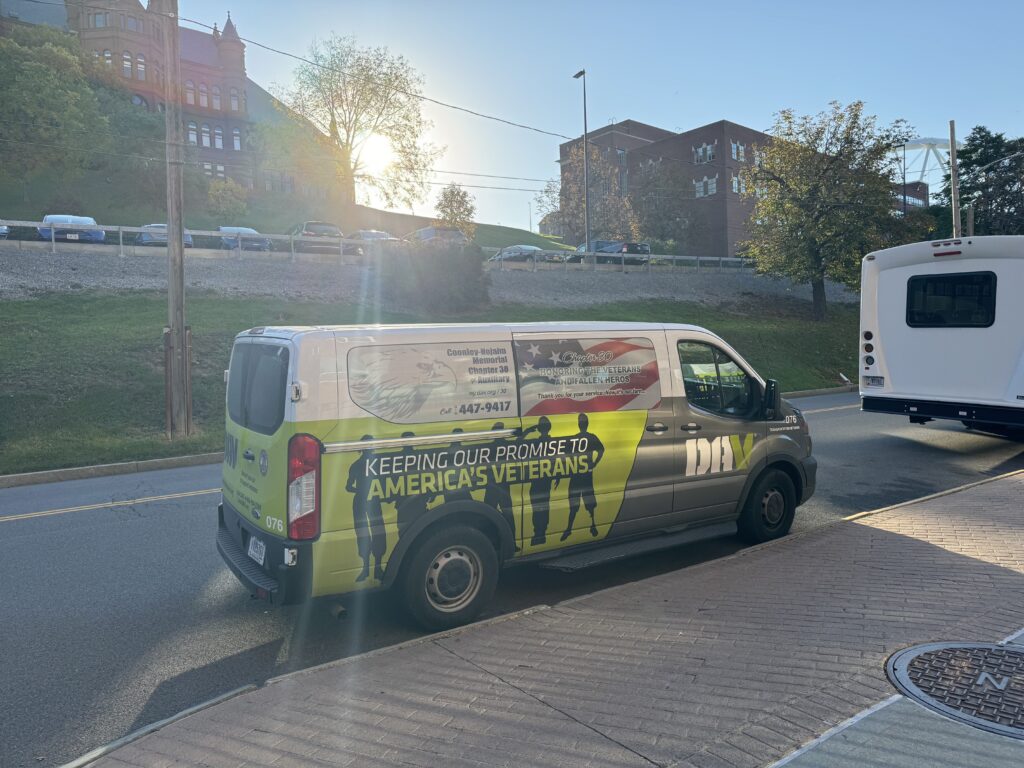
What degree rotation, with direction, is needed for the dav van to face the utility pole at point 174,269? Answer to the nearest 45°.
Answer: approximately 90° to its left

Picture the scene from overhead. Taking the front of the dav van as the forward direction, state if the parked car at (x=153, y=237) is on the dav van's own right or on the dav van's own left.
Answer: on the dav van's own left

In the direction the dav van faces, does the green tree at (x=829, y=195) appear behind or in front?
in front

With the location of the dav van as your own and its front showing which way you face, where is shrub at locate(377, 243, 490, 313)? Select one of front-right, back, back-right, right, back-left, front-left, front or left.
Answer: front-left

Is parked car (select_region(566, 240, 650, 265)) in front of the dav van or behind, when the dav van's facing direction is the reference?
in front

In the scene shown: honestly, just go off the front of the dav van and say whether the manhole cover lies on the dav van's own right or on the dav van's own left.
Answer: on the dav van's own right

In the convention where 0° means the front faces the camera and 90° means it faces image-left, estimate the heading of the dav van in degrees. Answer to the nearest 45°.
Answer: approximately 225°

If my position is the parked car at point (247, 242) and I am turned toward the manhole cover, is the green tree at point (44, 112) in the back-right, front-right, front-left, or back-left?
back-right

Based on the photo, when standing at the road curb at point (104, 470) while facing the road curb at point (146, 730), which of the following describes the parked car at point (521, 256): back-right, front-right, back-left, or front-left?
back-left

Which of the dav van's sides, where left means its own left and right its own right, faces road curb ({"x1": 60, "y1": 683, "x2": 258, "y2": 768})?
back
